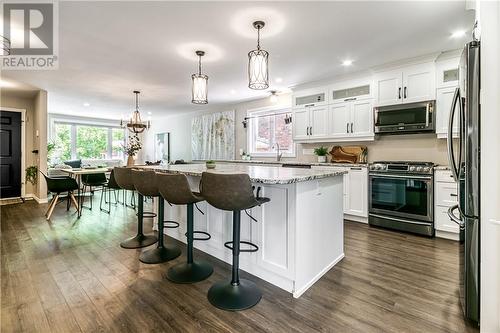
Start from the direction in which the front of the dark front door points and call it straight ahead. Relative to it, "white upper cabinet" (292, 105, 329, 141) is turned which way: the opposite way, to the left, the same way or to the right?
to the right

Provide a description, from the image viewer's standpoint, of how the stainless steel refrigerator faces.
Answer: facing to the left of the viewer

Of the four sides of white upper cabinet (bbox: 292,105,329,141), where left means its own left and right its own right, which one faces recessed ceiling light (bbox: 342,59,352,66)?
left

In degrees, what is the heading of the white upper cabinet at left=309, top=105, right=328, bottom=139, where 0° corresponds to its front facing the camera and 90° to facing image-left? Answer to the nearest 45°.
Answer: approximately 45°

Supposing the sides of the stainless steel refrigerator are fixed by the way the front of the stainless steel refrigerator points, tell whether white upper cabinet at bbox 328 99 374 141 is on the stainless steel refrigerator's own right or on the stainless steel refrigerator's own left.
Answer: on the stainless steel refrigerator's own right

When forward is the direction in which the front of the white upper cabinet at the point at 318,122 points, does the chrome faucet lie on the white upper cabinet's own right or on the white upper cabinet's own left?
on the white upper cabinet's own right

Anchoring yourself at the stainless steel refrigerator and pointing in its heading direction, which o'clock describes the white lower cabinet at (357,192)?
The white lower cabinet is roughly at 2 o'clock from the stainless steel refrigerator.

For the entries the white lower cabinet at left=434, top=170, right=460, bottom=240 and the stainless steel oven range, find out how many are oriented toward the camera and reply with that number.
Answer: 2

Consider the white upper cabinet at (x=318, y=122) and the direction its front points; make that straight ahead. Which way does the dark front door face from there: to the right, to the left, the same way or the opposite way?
to the left

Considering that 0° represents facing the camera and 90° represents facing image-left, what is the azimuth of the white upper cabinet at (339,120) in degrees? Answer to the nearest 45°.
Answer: approximately 45°

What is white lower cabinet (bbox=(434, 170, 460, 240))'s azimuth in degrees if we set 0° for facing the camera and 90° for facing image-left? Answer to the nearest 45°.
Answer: approximately 0°
